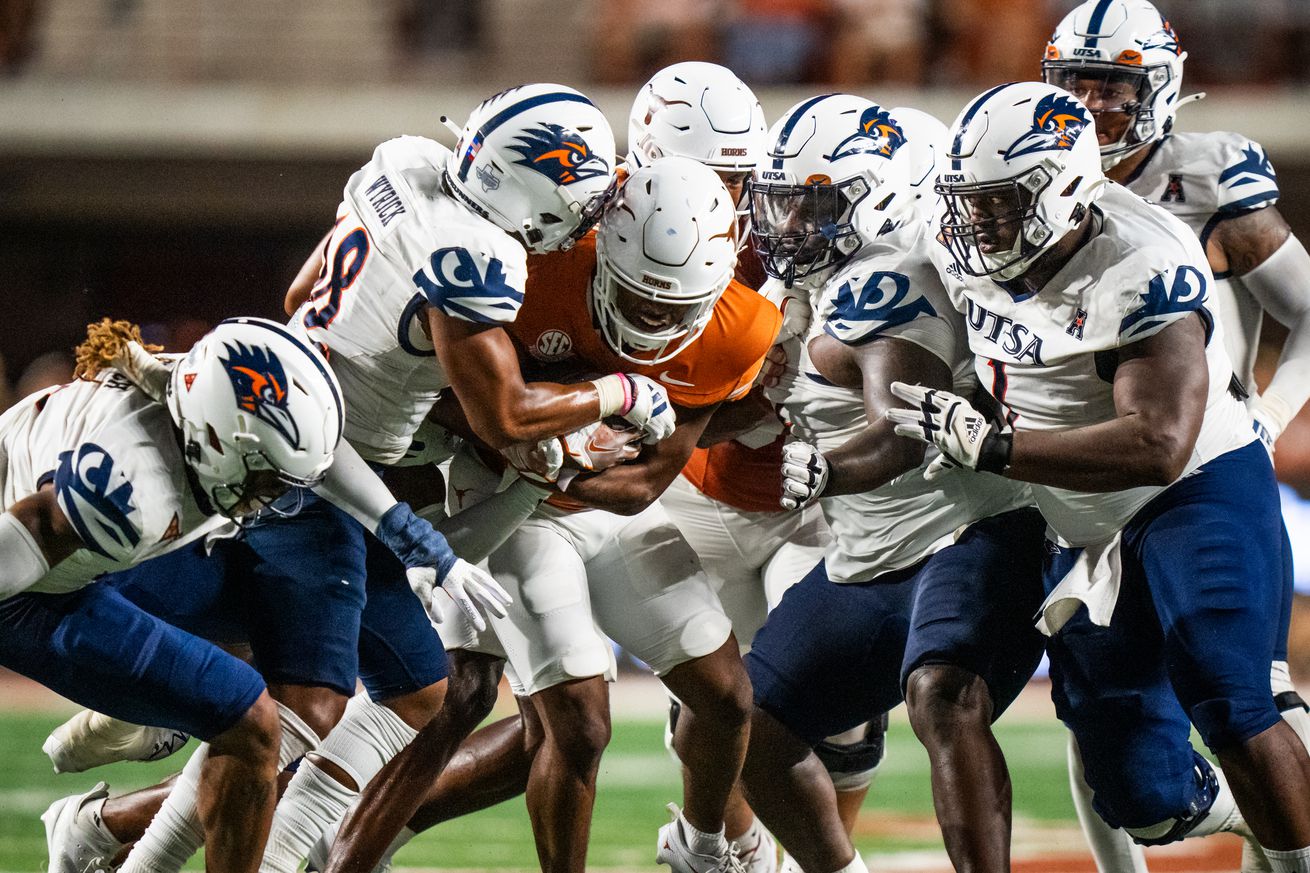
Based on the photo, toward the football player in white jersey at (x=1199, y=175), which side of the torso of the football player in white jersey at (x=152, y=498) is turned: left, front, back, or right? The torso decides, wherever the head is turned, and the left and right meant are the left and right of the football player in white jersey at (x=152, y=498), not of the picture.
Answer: front

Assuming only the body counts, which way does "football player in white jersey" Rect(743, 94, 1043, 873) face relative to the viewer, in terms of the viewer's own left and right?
facing the viewer and to the left of the viewer

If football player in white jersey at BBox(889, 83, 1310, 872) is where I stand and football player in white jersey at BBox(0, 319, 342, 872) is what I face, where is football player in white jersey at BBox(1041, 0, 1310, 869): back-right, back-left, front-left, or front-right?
back-right

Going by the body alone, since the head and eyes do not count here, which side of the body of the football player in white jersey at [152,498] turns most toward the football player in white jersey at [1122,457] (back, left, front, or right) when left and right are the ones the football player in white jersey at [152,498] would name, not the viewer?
front

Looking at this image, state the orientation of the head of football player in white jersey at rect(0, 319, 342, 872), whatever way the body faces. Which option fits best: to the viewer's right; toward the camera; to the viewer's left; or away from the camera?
to the viewer's right

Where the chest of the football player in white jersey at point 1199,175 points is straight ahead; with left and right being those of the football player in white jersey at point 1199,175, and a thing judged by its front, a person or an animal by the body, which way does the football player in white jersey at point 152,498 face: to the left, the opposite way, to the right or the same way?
the opposite way

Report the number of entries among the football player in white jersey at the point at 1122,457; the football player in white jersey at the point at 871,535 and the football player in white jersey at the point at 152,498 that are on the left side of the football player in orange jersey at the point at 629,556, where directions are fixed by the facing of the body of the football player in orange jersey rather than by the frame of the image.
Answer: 2

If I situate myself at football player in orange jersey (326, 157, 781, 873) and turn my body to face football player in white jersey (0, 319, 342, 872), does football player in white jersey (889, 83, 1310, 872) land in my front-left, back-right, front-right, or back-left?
back-left

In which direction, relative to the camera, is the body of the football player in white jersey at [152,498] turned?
to the viewer's right

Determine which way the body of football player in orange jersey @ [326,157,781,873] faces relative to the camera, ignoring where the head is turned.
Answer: toward the camera
